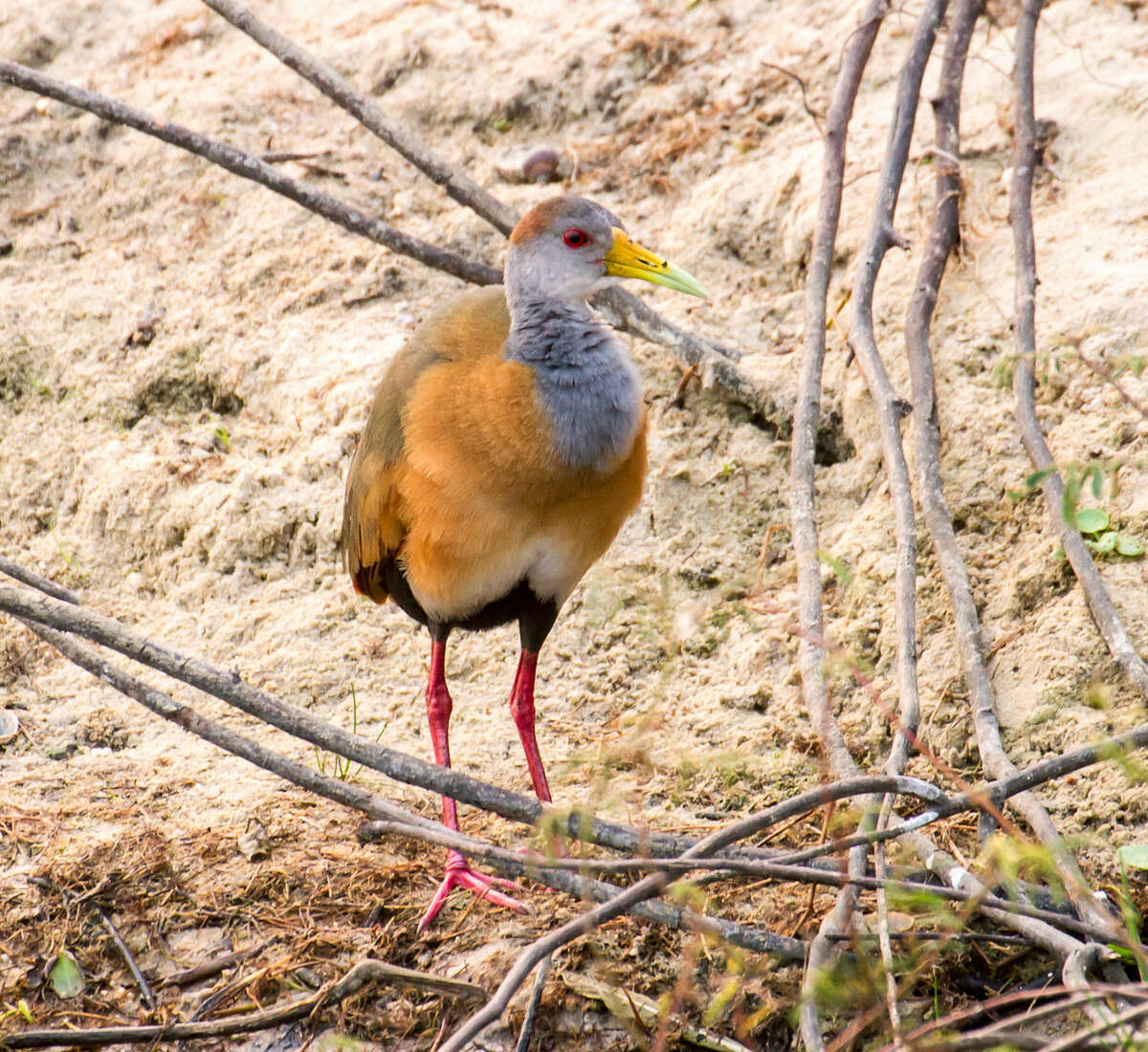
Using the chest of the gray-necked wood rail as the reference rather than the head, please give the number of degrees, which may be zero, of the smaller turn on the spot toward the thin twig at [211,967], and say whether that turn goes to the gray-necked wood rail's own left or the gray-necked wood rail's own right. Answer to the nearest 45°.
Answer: approximately 90° to the gray-necked wood rail's own right

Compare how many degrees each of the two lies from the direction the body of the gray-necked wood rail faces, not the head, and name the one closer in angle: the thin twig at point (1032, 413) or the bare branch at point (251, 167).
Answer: the thin twig

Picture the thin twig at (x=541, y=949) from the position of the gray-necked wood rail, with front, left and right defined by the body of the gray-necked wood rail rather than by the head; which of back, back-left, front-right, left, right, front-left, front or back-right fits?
front-right

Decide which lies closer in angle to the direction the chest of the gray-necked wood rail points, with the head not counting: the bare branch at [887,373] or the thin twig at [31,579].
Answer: the bare branch

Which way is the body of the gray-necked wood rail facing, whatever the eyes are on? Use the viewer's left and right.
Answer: facing the viewer and to the right of the viewer

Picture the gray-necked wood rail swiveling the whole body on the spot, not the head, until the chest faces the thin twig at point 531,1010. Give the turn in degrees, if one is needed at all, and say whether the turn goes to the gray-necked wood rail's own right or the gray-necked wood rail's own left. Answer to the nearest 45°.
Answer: approximately 45° to the gray-necked wood rail's own right

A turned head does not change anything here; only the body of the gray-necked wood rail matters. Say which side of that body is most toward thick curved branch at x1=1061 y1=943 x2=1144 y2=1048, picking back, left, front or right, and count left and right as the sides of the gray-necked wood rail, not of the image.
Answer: front

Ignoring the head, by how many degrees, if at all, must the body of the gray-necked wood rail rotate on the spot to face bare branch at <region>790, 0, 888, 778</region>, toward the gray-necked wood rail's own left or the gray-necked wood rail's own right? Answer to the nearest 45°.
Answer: approximately 90° to the gray-necked wood rail's own left

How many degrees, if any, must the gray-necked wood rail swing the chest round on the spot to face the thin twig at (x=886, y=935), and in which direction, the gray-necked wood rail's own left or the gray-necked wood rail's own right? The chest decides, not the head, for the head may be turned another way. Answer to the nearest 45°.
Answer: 0° — it already faces it

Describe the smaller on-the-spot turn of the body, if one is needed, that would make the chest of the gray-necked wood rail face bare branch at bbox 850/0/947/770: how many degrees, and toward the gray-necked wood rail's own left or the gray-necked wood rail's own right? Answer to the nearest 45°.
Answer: approximately 90° to the gray-necked wood rail's own left
